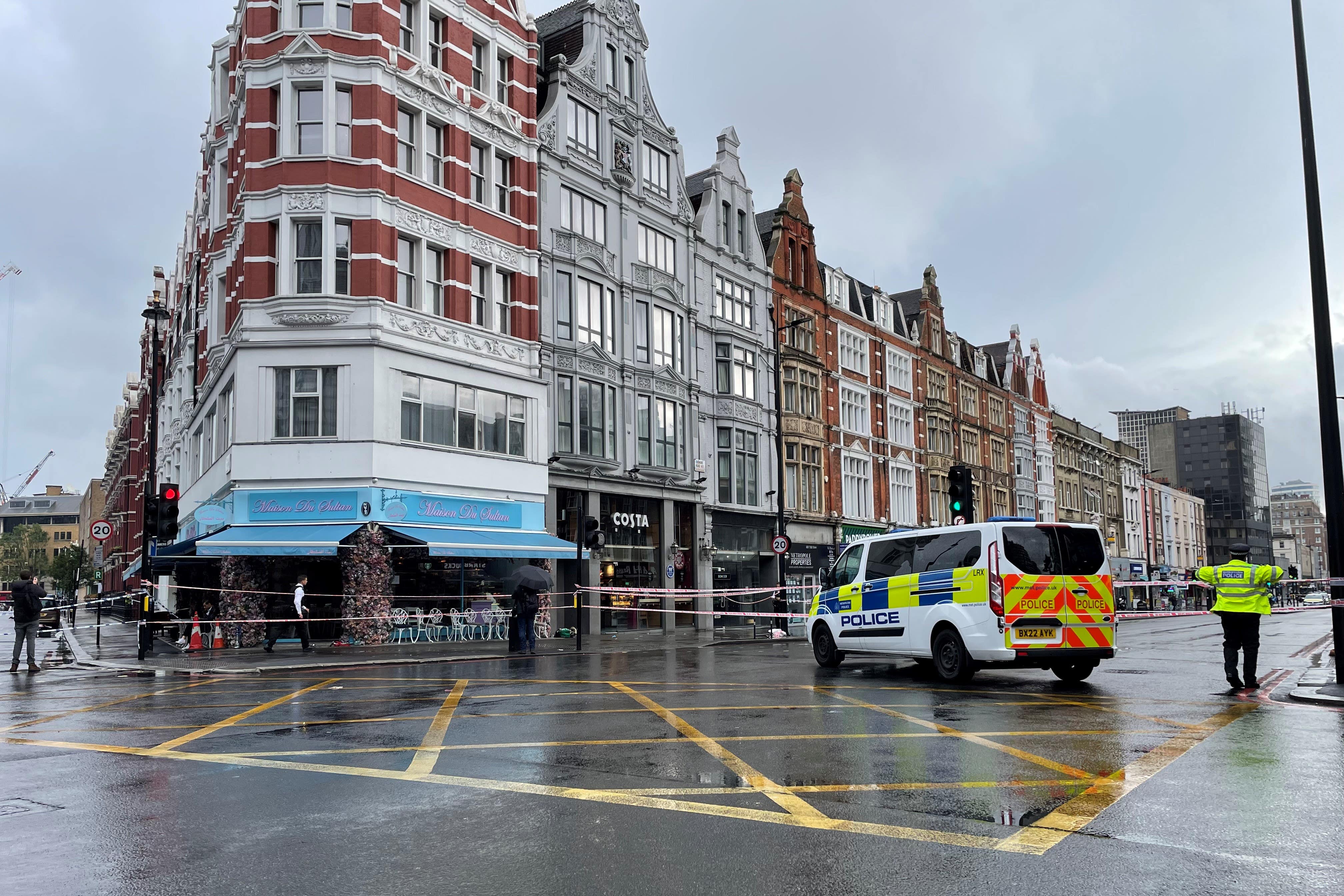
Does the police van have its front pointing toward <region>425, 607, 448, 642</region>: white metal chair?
yes

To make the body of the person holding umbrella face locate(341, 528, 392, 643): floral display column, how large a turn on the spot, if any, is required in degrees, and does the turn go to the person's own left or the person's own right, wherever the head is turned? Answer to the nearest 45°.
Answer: approximately 45° to the person's own left

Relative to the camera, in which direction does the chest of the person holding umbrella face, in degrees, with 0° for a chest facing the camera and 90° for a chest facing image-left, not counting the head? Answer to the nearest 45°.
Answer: approximately 180°

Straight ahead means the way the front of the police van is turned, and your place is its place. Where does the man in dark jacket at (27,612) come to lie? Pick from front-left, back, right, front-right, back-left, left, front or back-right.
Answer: front-left
